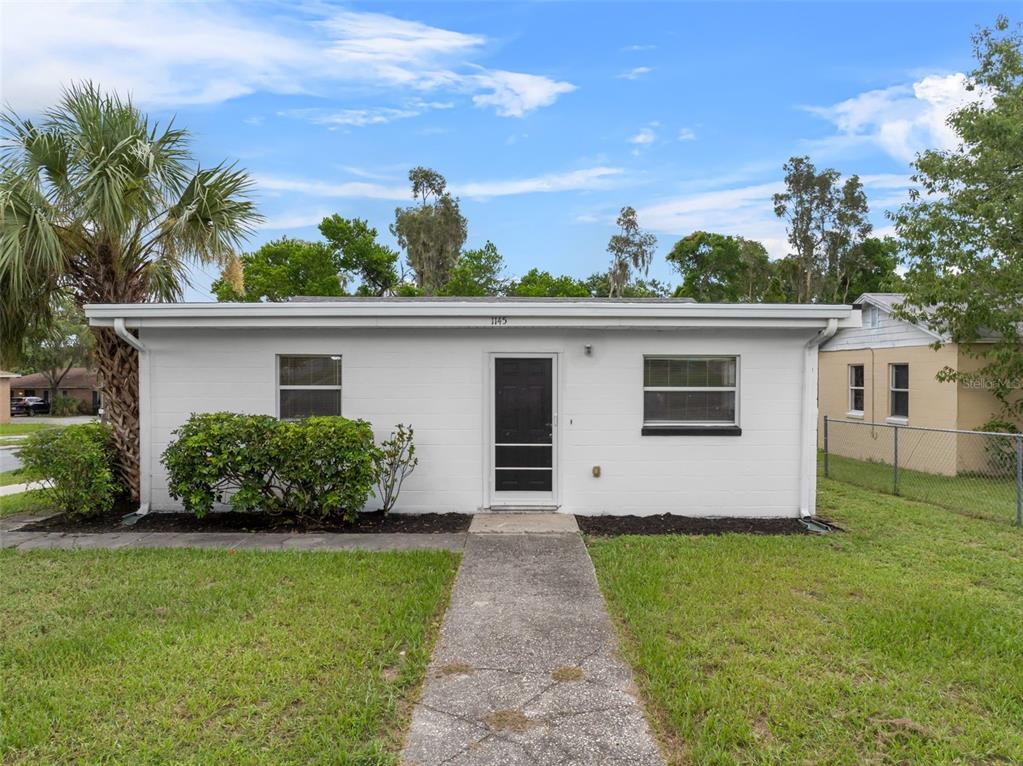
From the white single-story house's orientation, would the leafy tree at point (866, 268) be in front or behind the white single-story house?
behind

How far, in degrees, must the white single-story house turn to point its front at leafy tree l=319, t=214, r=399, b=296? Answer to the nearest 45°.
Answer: approximately 180°

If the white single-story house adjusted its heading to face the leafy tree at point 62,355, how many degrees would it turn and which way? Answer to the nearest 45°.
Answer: approximately 135° to its right

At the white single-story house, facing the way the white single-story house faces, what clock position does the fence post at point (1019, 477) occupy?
The fence post is roughly at 9 o'clock from the white single-story house.

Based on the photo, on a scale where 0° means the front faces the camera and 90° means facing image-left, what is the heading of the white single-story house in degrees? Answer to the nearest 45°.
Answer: approximately 0°

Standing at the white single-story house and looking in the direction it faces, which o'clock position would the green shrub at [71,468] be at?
The green shrub is roughly at 3 o'clock from the white single-story house.

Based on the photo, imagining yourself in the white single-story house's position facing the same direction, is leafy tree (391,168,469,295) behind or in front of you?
behind

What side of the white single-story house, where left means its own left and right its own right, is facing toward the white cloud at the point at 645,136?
back

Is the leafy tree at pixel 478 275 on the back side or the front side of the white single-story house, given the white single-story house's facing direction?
on the back side

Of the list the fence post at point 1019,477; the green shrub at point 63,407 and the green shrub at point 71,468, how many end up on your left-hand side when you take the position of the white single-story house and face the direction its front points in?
1

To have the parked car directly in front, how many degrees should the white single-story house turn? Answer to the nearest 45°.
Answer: approximately 135° to its right
